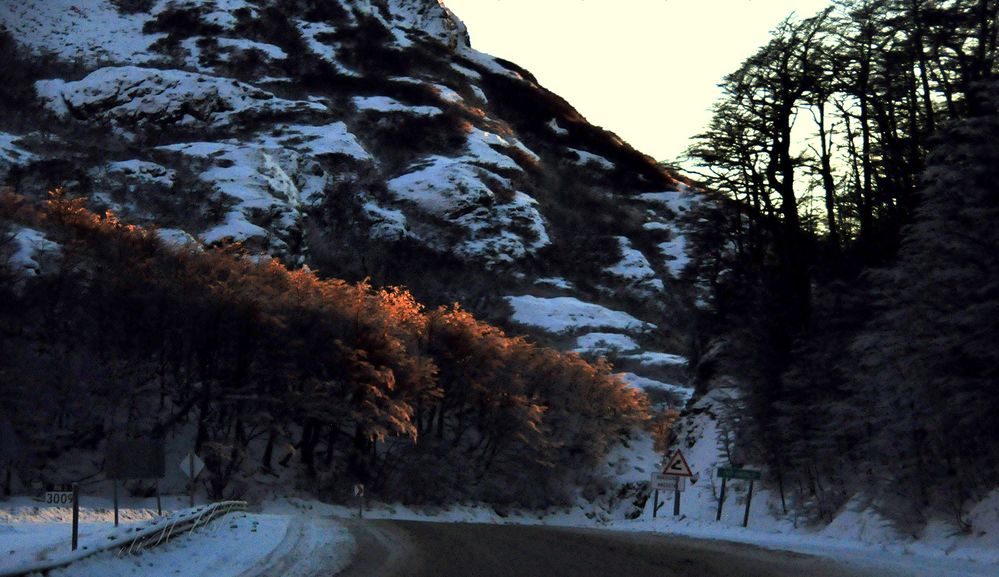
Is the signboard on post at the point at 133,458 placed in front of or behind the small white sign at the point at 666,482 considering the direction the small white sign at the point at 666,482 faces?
in front

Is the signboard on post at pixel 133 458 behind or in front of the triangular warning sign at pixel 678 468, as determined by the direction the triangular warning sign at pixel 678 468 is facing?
in front

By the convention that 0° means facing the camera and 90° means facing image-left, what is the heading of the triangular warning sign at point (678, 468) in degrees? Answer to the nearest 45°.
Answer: approximately 0°

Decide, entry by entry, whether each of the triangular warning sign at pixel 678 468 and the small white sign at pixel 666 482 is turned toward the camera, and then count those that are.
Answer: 2

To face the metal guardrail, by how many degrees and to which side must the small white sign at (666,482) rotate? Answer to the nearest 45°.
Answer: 0° — it already faces it
